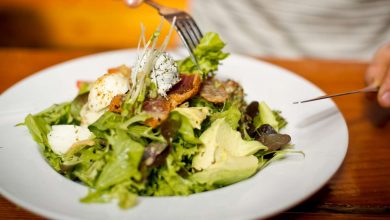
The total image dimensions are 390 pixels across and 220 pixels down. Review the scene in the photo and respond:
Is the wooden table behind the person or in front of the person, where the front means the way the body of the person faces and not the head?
in front

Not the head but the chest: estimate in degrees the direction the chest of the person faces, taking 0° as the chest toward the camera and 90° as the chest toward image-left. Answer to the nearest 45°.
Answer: approximately 0°

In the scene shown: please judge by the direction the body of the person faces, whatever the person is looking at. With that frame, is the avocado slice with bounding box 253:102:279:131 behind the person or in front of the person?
in front

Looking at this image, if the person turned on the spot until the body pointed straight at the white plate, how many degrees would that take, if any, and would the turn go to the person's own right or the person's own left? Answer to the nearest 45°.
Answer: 0° — they already face it
